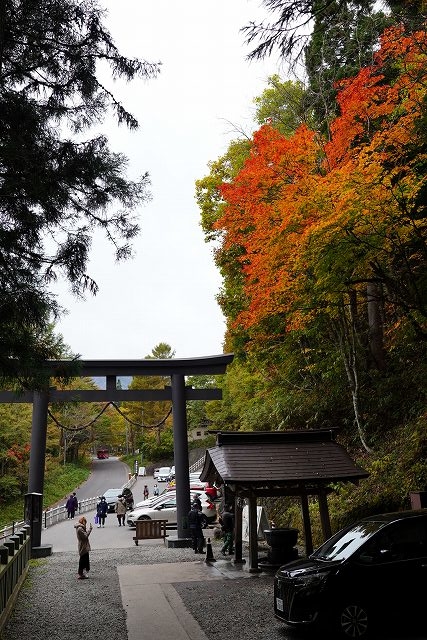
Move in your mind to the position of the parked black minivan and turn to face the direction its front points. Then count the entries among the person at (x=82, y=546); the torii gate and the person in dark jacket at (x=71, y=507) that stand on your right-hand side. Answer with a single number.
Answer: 3

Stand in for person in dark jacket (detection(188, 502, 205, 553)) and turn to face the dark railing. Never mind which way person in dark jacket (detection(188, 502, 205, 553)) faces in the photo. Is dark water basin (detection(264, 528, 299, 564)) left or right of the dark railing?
left

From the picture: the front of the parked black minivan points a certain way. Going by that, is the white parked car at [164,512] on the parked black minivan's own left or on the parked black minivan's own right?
on the parked black minivan's own right

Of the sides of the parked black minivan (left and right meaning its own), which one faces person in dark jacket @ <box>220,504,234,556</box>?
right

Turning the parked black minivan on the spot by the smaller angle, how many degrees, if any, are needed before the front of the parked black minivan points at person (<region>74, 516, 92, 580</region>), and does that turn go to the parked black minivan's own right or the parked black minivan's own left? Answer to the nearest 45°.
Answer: approximately 90° to the parked black minivan's own right

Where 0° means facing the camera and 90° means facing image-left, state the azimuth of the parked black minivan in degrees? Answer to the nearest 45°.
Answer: approximately 45°

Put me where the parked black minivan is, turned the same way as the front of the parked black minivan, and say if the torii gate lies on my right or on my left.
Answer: on my right

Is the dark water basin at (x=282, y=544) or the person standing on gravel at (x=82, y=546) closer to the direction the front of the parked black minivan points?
the person standing on gravel

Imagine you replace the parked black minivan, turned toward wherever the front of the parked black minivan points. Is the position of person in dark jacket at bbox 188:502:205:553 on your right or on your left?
on your right

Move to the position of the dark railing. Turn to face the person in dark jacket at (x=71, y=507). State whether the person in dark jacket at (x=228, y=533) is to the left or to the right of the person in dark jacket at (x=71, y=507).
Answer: right
